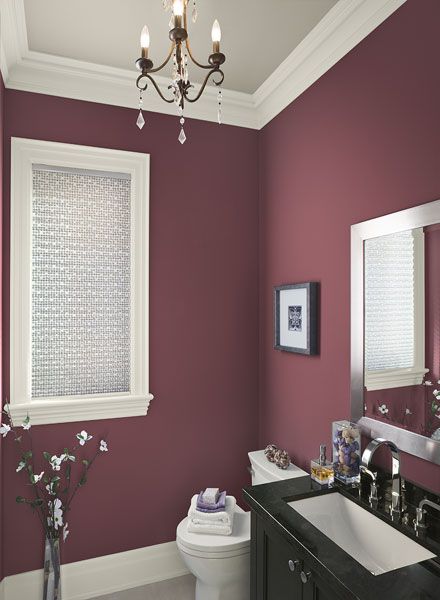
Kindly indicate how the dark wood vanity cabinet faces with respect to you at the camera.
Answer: facing the viewer and to the left of the viewer

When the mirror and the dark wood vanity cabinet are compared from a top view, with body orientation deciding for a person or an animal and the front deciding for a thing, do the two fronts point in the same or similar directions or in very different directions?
same or similar directions

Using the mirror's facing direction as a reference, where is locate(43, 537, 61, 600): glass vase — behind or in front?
in front

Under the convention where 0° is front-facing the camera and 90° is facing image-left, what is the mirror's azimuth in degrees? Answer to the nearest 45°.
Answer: approximately 45°

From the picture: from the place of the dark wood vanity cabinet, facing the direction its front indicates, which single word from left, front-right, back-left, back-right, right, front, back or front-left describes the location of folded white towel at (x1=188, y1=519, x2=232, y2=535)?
right

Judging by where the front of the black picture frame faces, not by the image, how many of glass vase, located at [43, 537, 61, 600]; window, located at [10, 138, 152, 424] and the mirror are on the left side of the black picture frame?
1

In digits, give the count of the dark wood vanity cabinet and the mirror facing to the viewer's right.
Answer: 0

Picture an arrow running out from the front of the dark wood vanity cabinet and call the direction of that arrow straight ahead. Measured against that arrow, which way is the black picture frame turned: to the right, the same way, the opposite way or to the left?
the same way

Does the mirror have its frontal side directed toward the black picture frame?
no

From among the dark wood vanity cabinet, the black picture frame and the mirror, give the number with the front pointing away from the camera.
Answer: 0

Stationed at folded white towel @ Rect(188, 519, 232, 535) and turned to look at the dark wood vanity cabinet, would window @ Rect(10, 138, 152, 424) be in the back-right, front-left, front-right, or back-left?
back-right

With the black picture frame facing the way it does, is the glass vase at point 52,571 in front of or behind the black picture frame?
in front
